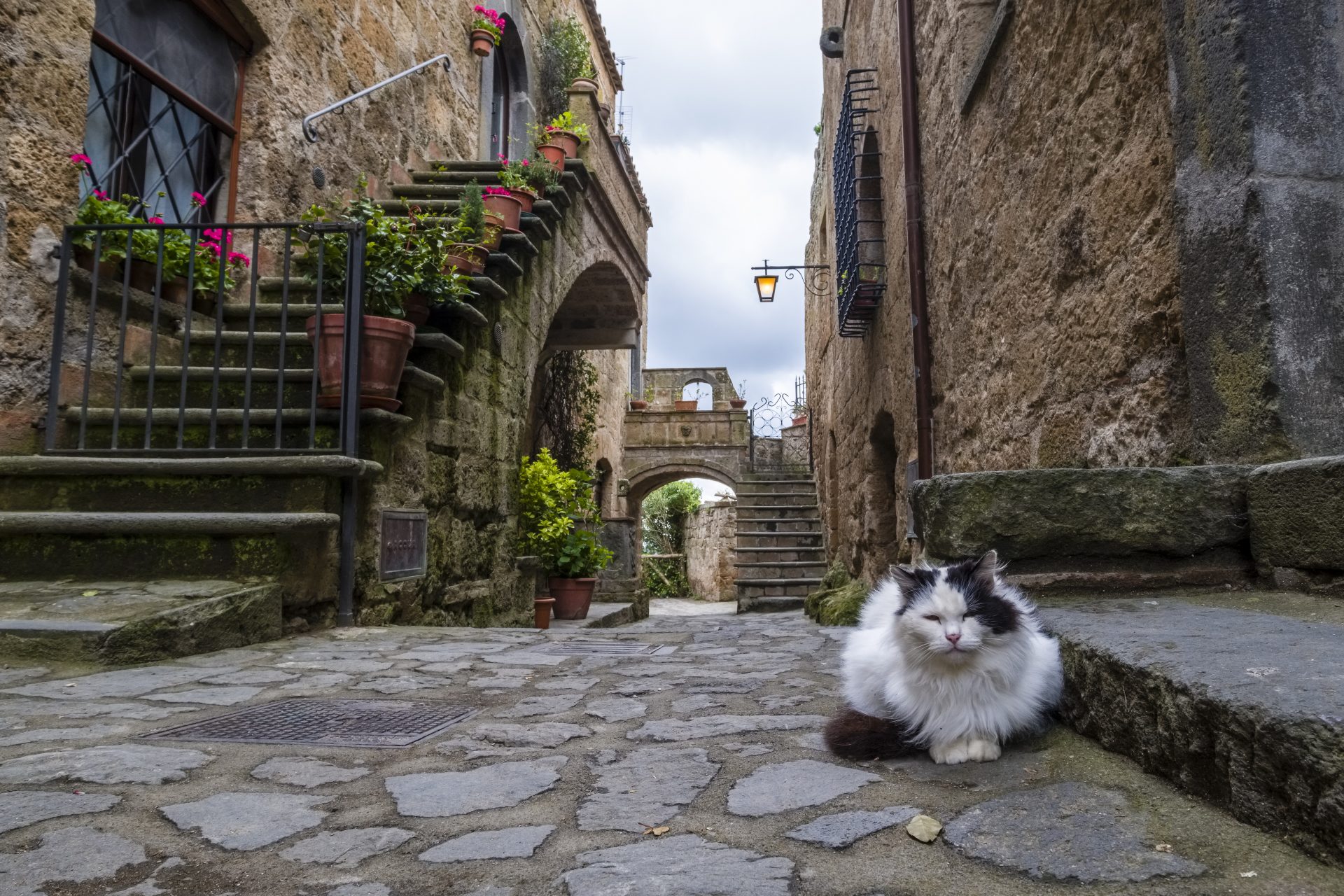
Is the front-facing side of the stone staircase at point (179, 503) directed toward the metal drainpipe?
no

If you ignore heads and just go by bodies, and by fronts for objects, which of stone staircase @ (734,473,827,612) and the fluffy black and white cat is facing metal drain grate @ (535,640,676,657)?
the stone staircase

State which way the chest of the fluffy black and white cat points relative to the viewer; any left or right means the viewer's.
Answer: facing the viewer

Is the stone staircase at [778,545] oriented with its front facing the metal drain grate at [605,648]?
yes

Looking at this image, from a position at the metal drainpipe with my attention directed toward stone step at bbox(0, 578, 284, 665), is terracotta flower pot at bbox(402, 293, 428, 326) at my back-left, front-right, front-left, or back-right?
front-right

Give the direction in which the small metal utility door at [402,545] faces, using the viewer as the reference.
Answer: facing the viewer and to the right of the viewer

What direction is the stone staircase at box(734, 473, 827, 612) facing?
toward the camera

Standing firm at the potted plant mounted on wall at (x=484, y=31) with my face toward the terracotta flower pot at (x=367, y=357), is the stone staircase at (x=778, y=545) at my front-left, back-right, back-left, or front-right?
back-left

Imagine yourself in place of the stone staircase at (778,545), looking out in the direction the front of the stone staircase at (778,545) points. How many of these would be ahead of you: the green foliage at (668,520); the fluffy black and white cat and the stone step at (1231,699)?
2

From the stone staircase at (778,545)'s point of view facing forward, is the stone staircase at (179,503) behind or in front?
in front

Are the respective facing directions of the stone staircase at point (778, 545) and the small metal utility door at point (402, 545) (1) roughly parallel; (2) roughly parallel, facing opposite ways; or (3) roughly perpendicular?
roughly perpendicular

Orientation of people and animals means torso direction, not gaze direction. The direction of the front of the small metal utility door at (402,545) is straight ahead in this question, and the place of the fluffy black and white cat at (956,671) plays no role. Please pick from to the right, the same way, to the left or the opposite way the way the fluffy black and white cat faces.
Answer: to the right

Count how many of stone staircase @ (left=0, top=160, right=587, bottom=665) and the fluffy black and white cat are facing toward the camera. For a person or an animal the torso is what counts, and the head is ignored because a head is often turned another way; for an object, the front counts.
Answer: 2

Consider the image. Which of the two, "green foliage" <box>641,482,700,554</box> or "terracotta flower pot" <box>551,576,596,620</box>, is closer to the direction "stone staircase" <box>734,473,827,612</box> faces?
the terracotta flower pot

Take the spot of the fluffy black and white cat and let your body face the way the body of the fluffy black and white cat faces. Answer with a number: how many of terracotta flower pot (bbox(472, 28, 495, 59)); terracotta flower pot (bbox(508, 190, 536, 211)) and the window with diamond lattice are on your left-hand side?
0

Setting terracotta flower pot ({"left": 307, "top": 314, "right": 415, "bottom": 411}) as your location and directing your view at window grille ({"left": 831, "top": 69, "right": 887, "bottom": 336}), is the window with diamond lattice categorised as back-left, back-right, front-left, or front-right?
back-left

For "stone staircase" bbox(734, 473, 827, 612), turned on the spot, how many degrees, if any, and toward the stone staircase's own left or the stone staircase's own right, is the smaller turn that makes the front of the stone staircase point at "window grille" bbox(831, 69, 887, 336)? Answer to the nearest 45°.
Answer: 0° — it already faces it

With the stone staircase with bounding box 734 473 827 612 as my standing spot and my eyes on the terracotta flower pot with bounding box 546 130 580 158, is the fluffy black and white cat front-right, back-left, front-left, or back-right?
front-left
